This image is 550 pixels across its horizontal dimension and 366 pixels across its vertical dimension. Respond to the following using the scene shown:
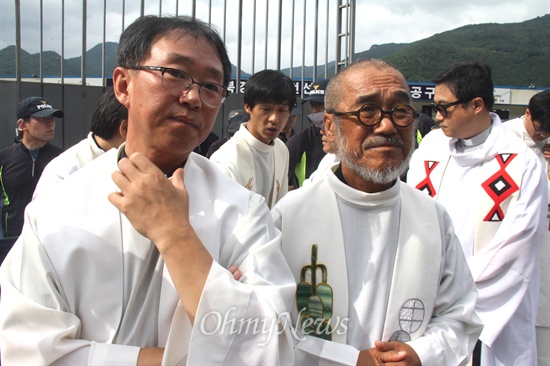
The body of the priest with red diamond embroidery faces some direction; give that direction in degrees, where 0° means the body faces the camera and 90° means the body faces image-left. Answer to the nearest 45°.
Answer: approximately 45°

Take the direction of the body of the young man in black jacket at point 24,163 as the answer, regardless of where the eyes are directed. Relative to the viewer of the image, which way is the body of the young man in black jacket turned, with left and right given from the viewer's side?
facing the viewer and to the right of the viewer

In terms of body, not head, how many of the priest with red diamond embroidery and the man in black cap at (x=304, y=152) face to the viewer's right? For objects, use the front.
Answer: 0

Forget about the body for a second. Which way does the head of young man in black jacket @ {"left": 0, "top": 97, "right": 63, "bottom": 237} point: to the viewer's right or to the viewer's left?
to the viewer's right

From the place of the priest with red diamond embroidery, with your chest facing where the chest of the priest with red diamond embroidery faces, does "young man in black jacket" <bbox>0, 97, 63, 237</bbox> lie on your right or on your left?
on your right
